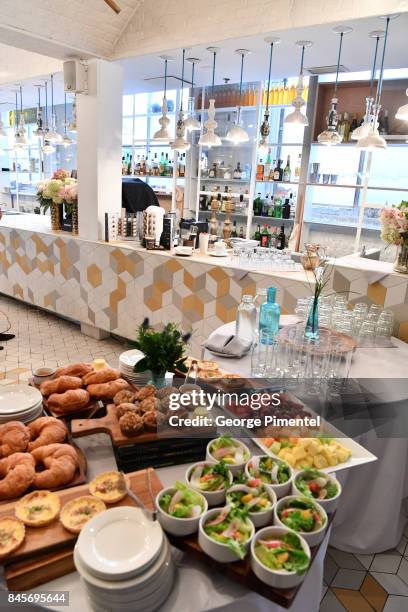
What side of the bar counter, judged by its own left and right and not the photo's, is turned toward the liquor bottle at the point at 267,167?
back

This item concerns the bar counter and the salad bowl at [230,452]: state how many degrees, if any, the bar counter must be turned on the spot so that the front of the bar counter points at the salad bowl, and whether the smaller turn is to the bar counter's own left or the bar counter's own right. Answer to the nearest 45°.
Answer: approximately 45° to the bar counter's own left

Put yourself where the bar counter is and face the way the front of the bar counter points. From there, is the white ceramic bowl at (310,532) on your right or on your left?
on your left

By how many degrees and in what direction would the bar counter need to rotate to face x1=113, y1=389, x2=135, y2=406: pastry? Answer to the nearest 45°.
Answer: approximately 45° to its left

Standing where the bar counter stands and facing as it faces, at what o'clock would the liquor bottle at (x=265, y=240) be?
The liquor bottle is roughly at 6 o'clock from the bar counter.

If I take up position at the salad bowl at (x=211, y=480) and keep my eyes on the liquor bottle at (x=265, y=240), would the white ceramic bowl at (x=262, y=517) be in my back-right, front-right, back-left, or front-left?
back-right

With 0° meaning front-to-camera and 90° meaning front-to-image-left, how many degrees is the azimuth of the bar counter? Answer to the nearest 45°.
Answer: approximately 45°

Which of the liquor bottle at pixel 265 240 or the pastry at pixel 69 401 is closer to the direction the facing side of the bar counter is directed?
the pastry
